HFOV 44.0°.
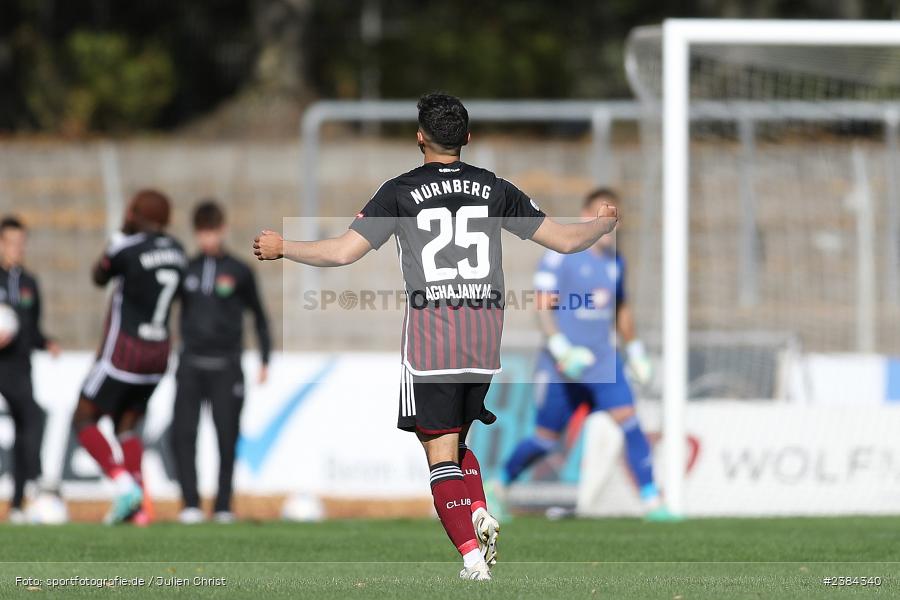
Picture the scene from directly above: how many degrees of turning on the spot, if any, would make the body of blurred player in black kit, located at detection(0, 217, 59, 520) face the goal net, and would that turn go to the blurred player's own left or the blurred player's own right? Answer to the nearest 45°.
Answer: approximately 90° to the blurred player's own left

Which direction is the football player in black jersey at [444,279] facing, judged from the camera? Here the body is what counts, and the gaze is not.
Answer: away from the camera

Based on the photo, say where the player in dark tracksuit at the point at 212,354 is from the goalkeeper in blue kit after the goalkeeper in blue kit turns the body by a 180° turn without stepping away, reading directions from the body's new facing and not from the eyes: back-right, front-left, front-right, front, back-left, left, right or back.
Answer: front-left

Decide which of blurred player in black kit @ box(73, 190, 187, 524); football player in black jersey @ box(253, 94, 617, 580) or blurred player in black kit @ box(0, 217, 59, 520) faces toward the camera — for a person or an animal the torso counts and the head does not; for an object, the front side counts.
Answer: blurred player in black kit @ box(0, 217, 59, 520)

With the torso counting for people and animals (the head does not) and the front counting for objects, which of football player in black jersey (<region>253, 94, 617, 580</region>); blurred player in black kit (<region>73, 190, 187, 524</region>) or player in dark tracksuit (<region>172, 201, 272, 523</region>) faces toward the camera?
the player in dark tracksuit

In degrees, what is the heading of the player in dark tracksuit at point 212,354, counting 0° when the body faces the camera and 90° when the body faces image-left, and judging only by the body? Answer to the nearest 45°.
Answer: approximately 0°

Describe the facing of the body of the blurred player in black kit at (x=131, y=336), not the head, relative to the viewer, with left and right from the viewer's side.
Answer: facing away from the viewer and to the left of the viewer

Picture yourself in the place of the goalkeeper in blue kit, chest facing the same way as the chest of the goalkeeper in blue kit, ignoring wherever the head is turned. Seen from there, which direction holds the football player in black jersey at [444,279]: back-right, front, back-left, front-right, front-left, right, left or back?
front-right

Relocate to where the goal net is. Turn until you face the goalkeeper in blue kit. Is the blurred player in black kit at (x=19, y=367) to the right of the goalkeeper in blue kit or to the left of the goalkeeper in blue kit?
right

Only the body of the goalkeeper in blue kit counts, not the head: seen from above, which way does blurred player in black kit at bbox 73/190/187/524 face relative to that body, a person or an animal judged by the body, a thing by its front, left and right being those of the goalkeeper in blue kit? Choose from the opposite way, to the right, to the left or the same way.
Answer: the opposite way

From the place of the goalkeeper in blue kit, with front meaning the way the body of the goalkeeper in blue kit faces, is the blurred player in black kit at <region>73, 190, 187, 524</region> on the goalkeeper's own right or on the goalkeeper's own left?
on the goalkeeper's own right

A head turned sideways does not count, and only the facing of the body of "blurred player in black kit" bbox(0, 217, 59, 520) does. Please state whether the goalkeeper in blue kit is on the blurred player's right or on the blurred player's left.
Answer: on the blurred player's left
